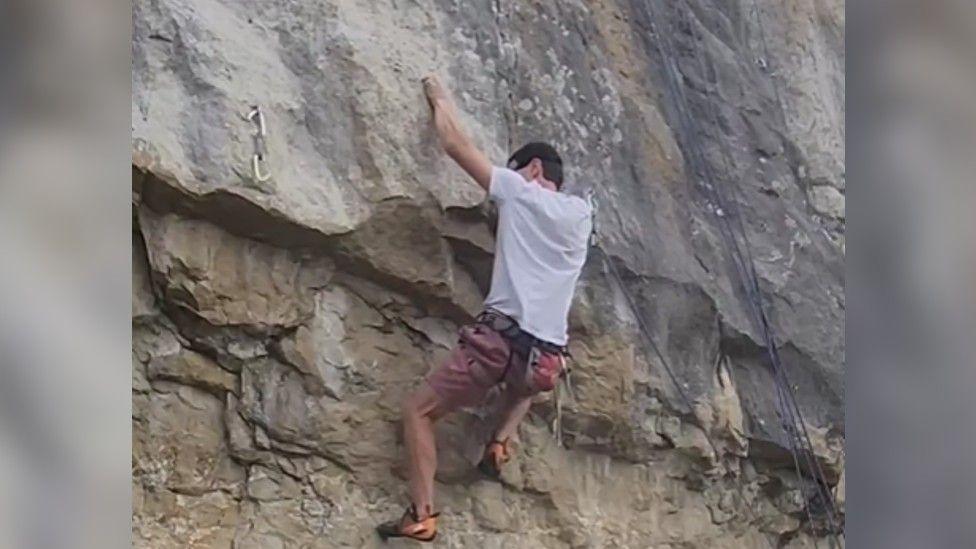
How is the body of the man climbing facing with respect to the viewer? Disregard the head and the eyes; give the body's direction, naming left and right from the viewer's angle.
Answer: facing away from the viewer and to the left of the viewer

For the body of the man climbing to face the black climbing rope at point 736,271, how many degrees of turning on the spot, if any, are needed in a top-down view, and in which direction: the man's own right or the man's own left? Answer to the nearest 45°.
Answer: approximately 135° to the man's own right
